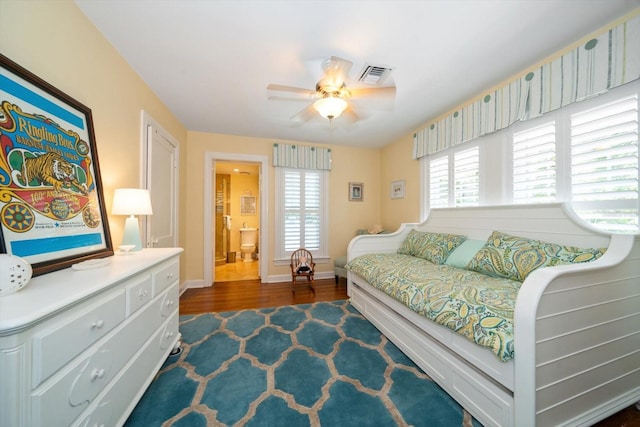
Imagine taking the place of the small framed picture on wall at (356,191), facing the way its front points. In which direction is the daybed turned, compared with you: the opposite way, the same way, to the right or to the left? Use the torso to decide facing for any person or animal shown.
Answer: to the right

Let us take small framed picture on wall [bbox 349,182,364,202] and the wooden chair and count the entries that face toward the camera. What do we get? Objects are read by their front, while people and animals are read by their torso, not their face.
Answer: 2

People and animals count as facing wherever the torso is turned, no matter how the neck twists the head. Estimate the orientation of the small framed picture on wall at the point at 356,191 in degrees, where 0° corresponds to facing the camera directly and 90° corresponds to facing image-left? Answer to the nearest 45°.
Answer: approximately 0°

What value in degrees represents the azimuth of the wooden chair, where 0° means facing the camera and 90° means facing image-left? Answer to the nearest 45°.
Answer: approximately 0°

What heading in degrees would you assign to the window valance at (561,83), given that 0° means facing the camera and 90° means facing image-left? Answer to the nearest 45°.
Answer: approximately 45°

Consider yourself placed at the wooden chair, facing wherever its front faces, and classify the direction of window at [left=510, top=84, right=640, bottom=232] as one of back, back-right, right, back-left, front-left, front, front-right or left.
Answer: front-left

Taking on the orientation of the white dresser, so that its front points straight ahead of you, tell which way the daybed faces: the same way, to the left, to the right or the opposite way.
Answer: the opposite way

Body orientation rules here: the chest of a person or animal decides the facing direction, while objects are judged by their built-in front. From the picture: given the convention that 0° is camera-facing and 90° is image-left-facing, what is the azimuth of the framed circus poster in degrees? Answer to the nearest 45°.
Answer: approximately 315°

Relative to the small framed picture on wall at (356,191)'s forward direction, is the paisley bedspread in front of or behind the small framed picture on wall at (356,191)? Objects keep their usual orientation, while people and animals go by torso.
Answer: in front

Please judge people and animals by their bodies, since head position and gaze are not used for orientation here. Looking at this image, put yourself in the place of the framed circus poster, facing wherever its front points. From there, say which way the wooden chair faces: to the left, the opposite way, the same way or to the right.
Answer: to the right

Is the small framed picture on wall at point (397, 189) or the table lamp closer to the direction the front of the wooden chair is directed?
the table lamp

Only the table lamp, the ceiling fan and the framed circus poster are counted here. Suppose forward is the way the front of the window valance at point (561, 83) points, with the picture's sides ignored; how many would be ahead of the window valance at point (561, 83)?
3

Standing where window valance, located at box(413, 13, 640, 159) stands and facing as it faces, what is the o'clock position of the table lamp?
The table lamp is roughly at 12 o'clock from the window valance.

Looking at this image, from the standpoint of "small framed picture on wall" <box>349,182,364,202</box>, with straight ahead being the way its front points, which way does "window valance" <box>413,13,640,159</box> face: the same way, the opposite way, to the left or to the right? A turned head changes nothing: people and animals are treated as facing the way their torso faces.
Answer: to the right

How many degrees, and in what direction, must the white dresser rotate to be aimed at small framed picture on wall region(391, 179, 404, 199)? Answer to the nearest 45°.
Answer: approximately 45° to its left
